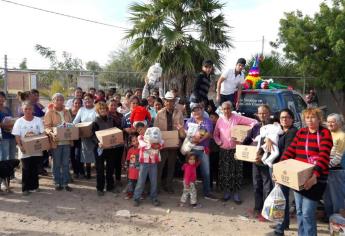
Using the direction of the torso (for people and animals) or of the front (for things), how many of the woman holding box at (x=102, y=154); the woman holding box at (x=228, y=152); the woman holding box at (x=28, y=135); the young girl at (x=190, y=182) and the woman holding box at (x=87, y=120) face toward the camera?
5

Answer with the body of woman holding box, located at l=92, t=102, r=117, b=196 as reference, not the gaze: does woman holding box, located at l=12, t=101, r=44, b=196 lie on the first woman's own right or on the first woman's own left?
on the first woman's own right

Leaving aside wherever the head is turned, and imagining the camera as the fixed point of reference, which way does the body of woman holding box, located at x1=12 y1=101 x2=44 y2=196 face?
toward the camera

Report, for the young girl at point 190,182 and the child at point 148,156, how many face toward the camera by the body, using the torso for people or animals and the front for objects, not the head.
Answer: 2

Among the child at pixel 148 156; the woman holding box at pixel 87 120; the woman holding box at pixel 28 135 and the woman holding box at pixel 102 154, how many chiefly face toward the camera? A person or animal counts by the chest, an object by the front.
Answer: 4

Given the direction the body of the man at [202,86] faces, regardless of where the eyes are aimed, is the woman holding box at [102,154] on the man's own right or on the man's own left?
on the man's own right

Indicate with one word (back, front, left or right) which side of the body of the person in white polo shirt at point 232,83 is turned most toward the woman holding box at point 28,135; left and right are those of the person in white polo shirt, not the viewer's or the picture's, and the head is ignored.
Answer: right

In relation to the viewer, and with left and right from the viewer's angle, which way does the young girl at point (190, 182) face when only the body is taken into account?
facing the viewer

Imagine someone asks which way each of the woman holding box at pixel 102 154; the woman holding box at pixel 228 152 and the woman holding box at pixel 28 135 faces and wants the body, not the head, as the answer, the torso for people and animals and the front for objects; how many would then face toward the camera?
3

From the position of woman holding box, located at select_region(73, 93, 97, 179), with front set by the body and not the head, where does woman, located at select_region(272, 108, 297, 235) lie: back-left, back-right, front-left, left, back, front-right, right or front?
front-left

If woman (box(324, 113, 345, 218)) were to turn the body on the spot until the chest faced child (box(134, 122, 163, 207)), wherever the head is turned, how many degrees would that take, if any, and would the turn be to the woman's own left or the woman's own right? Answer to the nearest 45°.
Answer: approximately 45° to the woman's own right

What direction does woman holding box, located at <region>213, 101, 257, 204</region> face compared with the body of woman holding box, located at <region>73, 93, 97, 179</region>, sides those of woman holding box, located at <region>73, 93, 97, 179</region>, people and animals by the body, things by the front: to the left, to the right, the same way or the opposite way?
the same way

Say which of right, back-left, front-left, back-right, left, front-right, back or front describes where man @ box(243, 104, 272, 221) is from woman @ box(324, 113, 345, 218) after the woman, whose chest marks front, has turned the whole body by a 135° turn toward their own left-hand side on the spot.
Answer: back

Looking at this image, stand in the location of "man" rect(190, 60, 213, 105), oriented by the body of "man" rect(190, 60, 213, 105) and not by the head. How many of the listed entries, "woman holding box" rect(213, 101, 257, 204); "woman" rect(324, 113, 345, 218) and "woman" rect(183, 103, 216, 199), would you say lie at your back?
0

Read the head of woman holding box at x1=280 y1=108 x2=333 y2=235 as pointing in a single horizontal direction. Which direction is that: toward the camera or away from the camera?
toward the camera

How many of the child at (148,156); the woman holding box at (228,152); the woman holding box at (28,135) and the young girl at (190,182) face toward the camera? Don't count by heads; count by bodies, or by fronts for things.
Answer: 4

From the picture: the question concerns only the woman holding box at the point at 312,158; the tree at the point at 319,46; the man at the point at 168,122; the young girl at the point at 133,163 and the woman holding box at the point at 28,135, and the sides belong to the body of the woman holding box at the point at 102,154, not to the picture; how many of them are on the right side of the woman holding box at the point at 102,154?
1
